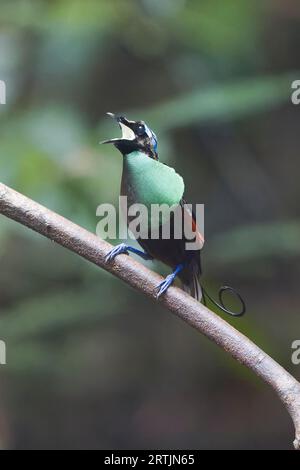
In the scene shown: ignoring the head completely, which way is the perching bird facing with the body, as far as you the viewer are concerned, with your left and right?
facing the viewer and to the left of the viewer
